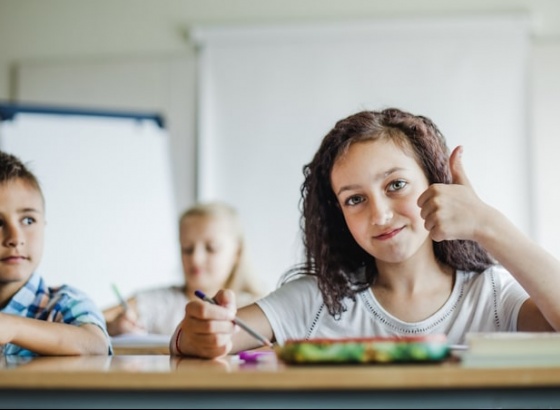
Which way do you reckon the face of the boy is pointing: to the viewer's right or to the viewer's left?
to the viewer's right

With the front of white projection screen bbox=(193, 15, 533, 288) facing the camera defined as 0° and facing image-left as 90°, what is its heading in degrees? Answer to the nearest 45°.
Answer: approximately 0°

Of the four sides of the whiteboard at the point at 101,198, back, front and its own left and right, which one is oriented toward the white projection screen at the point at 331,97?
left

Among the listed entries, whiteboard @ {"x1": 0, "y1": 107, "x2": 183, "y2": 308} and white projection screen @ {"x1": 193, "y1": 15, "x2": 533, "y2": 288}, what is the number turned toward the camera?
2

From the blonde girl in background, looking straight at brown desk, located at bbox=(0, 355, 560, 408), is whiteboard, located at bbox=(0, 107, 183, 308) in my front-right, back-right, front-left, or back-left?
back-right

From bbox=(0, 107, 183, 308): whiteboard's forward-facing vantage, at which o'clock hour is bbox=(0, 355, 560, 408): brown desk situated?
The brown desk is roughly at 12 o'clock from the whiteboard.

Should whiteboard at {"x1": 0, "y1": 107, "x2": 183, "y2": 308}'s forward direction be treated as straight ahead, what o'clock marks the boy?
The boy is roughly at 12 o'clock from the whiteboard.

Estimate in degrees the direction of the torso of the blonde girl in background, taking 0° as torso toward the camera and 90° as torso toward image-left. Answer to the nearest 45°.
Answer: approximately 45°

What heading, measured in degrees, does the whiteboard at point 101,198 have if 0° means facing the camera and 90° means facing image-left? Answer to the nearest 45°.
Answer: approximately 0°

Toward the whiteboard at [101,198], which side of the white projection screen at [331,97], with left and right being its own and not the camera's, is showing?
right
